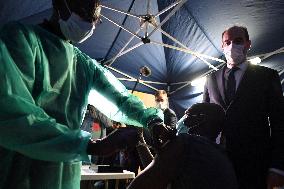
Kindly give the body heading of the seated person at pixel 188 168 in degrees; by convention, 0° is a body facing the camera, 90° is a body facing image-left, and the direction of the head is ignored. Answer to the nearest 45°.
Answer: approximately 135°

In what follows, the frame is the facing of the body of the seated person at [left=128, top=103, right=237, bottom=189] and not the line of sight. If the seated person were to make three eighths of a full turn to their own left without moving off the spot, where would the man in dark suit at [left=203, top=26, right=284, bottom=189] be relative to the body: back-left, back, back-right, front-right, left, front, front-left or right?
back-left

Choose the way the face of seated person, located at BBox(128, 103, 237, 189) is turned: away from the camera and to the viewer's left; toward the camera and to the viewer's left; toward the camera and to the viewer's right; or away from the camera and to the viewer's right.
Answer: away from the camera and to the viewer's left
